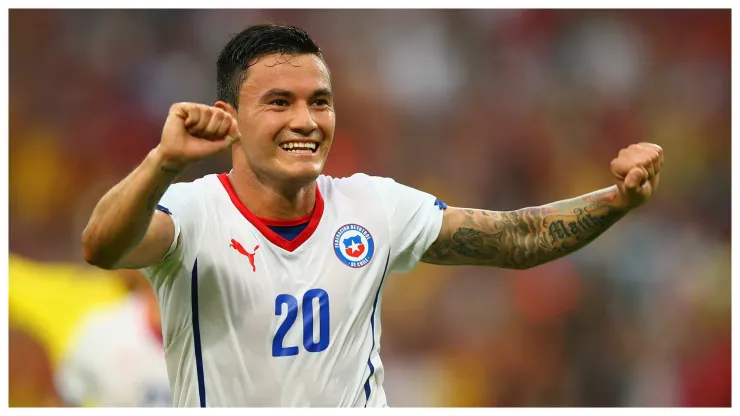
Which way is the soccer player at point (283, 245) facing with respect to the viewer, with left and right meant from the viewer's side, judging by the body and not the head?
facing the viewer
